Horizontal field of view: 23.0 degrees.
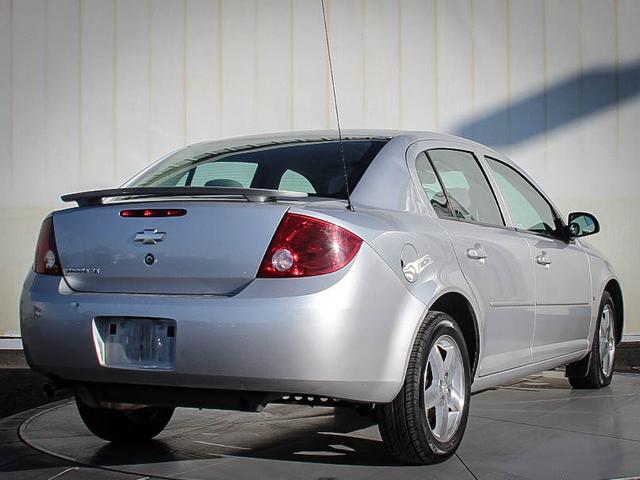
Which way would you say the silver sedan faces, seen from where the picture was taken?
facing away from the viewer and to the right of the viewer
